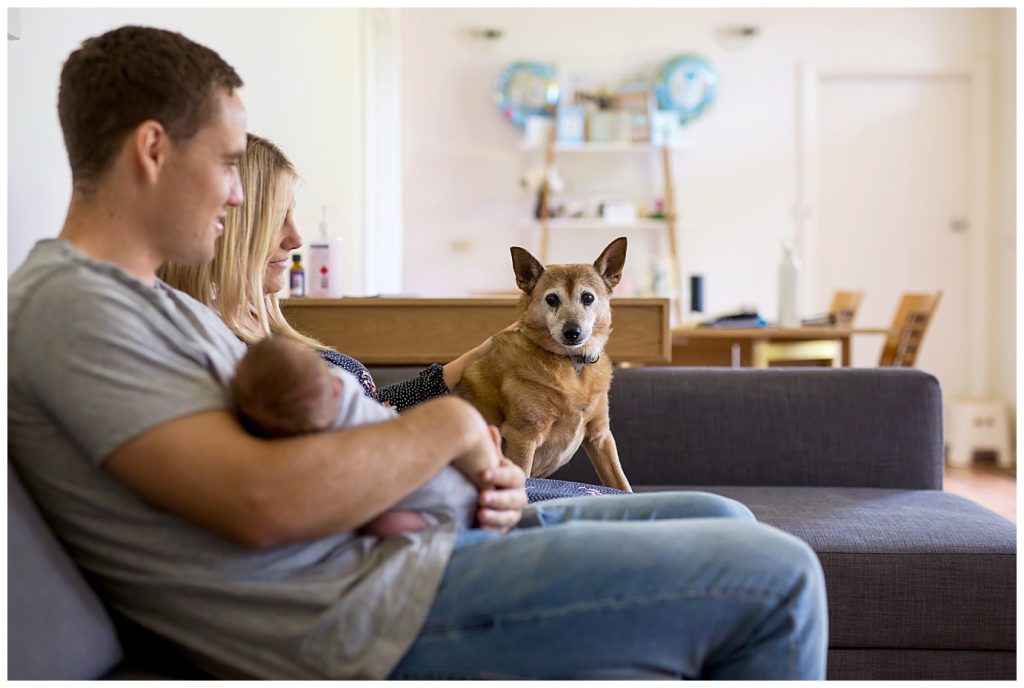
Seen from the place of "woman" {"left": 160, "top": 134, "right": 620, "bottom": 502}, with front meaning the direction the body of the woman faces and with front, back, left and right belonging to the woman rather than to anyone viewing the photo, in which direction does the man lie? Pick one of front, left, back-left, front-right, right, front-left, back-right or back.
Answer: right

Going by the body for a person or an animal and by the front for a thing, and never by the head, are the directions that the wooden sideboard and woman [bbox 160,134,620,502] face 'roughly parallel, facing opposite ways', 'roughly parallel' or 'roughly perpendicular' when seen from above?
roughly perpendicular

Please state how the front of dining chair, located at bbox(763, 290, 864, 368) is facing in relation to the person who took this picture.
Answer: facing to the left of the viewer

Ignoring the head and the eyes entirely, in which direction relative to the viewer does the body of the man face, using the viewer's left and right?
facing to the right of the viewer

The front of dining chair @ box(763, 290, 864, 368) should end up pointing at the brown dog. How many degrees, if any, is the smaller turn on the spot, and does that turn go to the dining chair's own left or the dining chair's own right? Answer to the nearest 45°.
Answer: approximately 90° to the dining chair's own left

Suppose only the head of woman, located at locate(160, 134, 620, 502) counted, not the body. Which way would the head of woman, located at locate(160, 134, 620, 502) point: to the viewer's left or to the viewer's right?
to the viewer's right

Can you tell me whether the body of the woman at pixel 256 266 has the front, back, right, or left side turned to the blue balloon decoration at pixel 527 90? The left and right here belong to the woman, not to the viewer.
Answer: left

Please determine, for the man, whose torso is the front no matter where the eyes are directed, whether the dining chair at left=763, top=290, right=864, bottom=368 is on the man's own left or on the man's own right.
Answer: on the man's own left
